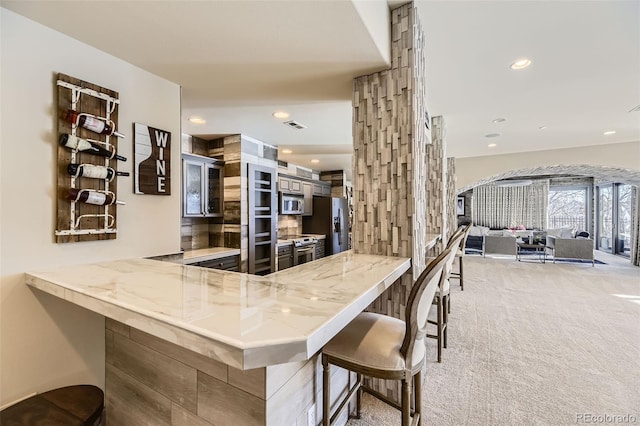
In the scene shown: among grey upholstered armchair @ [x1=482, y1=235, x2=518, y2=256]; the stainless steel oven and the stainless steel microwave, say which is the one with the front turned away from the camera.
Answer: the grey upholstered armchair

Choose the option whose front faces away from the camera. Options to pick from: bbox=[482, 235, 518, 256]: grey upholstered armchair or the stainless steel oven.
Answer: the grey upholstered armchair

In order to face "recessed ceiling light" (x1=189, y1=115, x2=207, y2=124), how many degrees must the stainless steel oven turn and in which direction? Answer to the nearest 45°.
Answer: approximately 90° to its right

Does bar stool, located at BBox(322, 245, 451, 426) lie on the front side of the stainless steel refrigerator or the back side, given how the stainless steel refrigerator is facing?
on the front side

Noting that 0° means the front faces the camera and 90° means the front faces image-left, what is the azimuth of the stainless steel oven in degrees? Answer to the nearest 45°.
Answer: approximately 315°

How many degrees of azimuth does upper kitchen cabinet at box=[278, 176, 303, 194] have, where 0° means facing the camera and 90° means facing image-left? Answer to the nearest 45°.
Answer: approximately 315°

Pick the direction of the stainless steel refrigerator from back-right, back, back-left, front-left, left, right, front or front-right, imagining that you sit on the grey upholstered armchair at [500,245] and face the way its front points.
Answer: back-left

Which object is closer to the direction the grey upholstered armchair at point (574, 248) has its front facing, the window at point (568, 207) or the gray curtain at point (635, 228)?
the window

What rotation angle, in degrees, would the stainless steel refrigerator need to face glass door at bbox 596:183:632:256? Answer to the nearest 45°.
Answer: approximately 45° to its left

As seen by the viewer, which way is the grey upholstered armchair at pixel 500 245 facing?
away from the camera

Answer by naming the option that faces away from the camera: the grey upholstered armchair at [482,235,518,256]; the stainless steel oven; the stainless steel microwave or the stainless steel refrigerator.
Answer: the grey upholstered armchair

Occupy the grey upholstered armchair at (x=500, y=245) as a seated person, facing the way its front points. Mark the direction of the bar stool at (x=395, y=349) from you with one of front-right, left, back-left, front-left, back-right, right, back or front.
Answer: back

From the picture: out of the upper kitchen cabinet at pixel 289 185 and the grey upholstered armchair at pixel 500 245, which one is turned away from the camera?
the grey upholstered armchair
